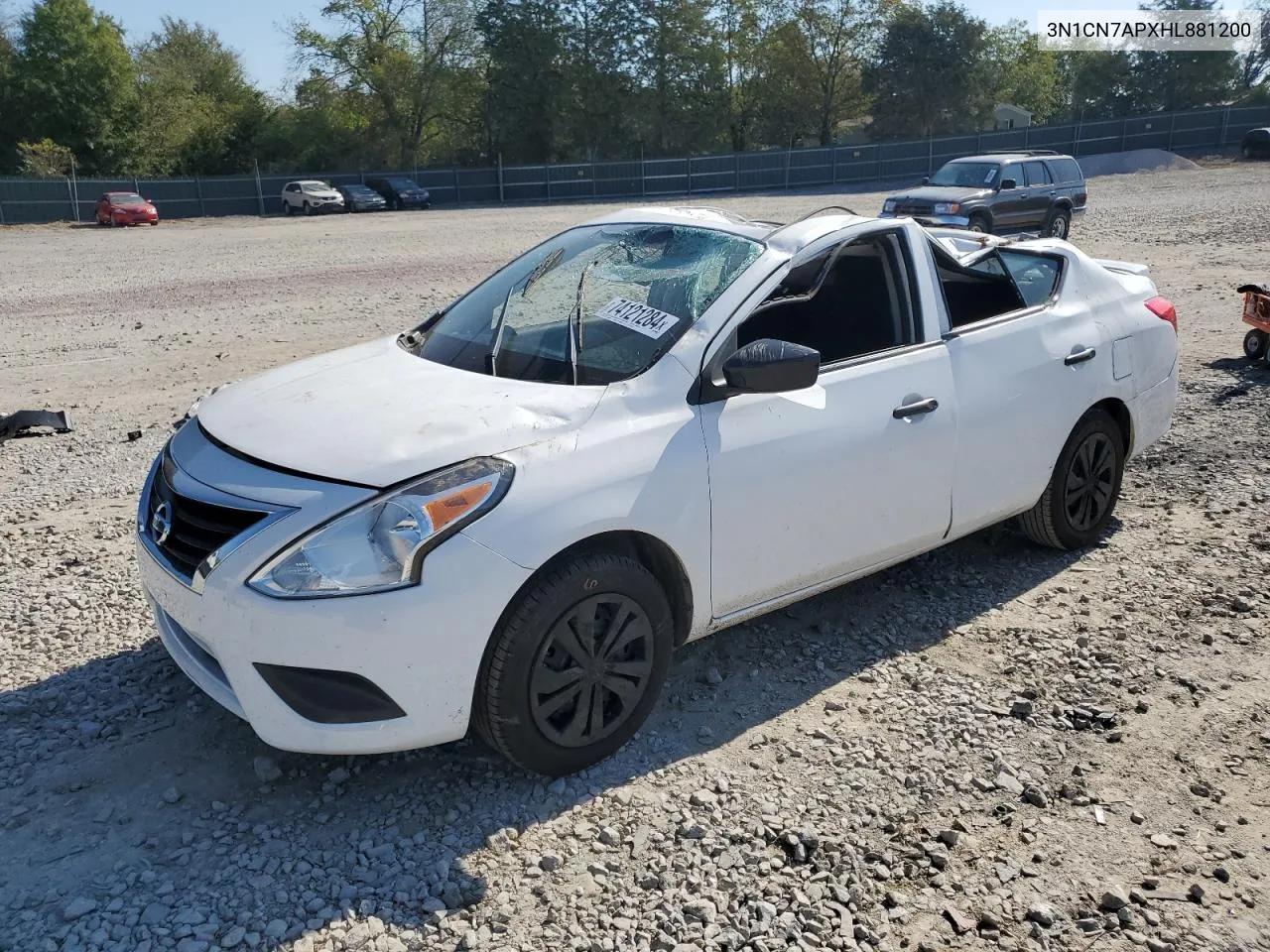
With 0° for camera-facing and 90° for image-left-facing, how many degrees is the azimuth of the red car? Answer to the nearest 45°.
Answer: approximately 315°

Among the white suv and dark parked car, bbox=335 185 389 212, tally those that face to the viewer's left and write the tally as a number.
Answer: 0

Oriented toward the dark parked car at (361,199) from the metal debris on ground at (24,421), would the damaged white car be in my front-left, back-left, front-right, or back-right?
back-right

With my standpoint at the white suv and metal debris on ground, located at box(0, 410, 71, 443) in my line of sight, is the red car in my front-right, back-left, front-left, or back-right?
front-right

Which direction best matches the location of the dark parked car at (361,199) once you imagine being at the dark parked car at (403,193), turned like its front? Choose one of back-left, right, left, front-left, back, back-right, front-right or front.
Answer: right

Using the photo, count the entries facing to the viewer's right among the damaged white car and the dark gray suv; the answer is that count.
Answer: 0

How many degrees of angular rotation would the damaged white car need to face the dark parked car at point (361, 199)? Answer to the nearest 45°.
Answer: approximately 135° to its right

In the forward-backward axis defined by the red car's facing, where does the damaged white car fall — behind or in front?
in front

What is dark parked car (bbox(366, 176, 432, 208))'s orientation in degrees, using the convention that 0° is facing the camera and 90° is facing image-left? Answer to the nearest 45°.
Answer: approximately 315°

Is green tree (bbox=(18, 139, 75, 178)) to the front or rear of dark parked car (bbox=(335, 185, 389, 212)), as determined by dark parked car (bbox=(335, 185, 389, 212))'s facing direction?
to the rear

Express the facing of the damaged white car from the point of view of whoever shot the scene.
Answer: facing the viewer and to the left of the viewer

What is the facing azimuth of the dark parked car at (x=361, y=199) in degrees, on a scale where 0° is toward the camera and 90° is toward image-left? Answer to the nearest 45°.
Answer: approximately 315°

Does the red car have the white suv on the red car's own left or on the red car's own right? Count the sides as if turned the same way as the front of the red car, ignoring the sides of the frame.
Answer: on the red car's own left

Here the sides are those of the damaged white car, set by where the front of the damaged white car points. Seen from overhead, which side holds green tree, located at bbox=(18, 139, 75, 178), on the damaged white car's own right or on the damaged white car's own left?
on the damaged white car's own right

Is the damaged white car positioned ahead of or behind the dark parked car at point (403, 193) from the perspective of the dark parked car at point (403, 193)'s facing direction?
ahead
